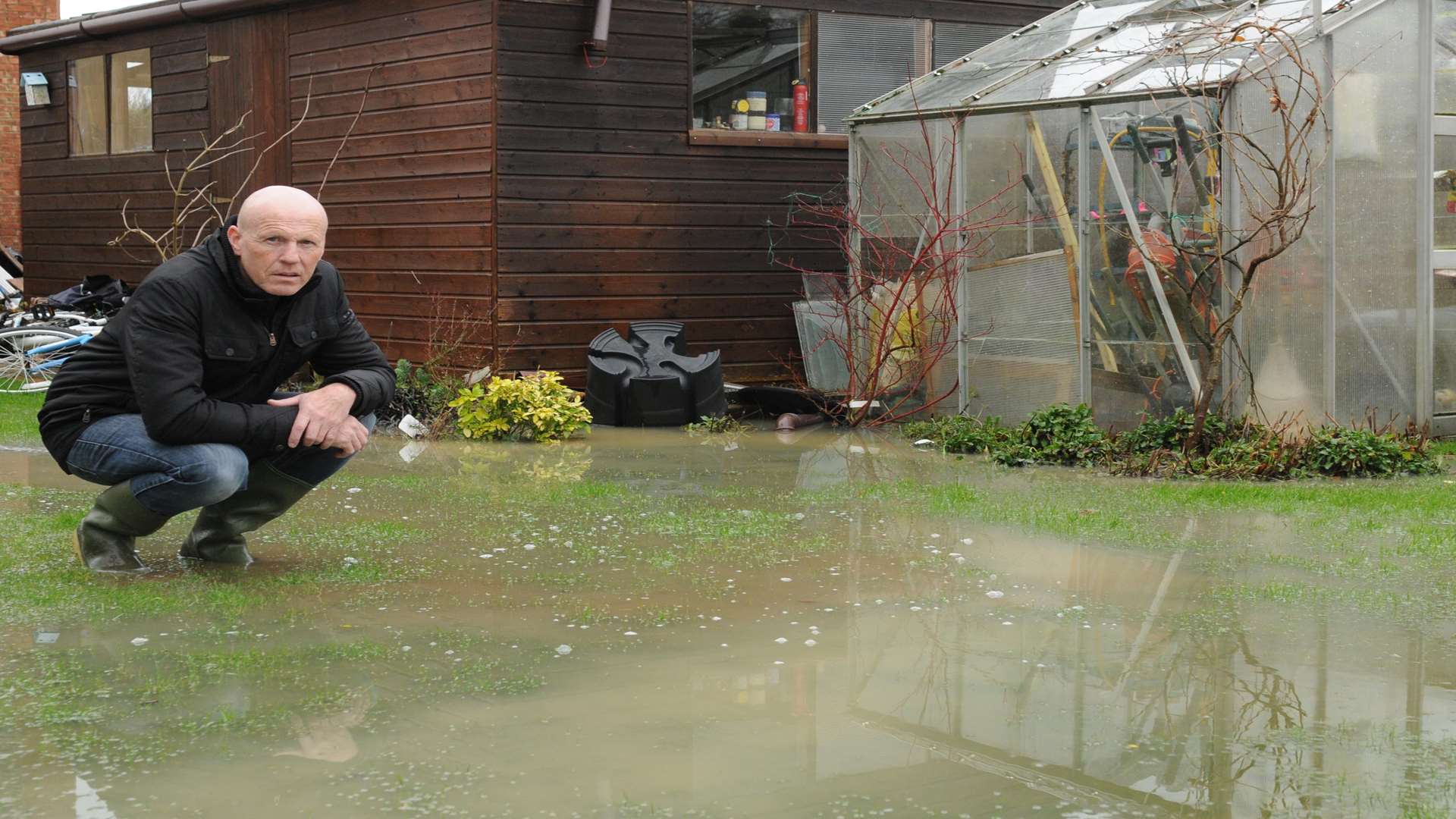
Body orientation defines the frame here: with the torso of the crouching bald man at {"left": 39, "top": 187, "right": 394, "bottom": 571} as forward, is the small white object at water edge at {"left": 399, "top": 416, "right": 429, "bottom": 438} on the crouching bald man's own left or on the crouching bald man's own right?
on the crouching bald man's own left

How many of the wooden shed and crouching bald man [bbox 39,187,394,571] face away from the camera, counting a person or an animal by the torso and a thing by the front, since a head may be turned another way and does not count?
0

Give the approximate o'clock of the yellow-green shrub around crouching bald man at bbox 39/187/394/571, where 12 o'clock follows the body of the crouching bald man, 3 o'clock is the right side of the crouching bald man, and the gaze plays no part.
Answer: The yellow-green shrub is roughly at 8 o'clock from the crouching bald man.

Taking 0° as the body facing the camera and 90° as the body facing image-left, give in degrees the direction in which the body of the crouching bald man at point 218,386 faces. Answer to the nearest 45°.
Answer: approximately 315°

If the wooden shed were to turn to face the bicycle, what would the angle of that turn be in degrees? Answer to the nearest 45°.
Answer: approximately 45° to its right

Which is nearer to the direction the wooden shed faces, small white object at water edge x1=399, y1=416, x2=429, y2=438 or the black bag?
the small white object at water edge

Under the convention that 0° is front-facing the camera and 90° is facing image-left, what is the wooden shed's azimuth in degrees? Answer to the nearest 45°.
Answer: approximately 45°

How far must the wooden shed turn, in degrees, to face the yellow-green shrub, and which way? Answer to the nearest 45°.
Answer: approximately 45° to its left

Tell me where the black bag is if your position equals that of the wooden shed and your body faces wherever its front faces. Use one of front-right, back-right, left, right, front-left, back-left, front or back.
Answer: right
